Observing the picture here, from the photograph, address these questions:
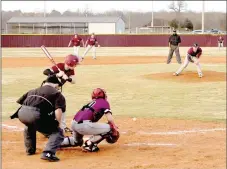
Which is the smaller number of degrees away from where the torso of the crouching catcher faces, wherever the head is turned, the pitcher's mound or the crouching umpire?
the pitcher's mound

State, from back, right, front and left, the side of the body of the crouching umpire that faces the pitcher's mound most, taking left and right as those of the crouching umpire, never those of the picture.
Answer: front

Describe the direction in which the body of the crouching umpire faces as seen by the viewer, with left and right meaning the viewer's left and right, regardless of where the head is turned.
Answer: facing away from the viewer and to the right of the viewer

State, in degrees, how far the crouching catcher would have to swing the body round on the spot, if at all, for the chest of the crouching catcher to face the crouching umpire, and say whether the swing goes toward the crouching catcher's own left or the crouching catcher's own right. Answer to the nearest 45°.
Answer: approximately 180°

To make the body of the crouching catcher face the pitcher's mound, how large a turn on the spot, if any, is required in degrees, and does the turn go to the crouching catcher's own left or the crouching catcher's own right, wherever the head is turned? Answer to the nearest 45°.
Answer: approximately 45° to the crouching catcher's own left

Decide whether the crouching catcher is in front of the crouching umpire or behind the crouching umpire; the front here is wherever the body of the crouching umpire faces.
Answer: in front

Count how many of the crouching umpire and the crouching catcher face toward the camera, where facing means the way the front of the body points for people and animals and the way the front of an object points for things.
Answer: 0
